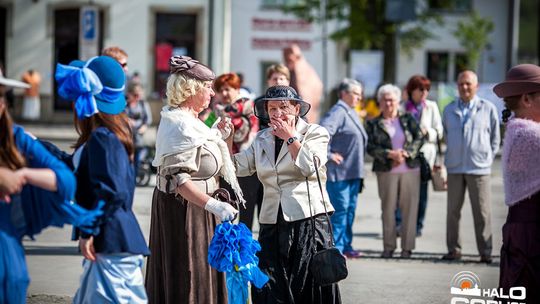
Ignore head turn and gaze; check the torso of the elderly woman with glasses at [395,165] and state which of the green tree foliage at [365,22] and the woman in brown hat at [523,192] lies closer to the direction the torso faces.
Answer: the woman in brown hat

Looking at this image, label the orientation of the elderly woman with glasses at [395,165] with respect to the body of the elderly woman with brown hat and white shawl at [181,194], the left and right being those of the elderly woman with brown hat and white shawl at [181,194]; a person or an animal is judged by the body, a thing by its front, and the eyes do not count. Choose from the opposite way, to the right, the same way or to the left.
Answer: to the right

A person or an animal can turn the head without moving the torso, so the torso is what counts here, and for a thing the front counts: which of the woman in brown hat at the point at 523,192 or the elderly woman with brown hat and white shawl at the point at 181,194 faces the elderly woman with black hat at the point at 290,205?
the elderly woman with brown hat and white shawl at the point at 181,194

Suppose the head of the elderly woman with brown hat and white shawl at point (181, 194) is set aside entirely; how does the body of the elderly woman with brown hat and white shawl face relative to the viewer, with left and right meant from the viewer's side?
facing to the right of the viewer

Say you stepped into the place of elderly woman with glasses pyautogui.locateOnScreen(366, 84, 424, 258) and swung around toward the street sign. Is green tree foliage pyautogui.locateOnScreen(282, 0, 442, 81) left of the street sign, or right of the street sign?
right

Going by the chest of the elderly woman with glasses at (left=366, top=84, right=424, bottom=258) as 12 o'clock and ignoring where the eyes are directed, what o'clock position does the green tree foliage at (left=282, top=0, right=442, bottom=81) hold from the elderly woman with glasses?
The green tree foliage is roughly at 6 o'clock from the elderly woman with glasses.

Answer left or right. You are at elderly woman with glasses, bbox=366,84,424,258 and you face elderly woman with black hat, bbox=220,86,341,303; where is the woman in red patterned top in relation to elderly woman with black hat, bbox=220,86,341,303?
right

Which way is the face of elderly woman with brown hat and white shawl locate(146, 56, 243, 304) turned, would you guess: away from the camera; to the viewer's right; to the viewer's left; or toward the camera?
to the viewer's right

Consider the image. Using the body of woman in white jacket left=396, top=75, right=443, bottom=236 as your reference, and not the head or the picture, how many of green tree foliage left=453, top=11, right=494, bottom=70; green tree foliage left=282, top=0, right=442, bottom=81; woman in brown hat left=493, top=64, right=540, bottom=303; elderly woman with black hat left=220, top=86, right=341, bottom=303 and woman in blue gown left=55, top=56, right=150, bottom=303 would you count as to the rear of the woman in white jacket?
2
